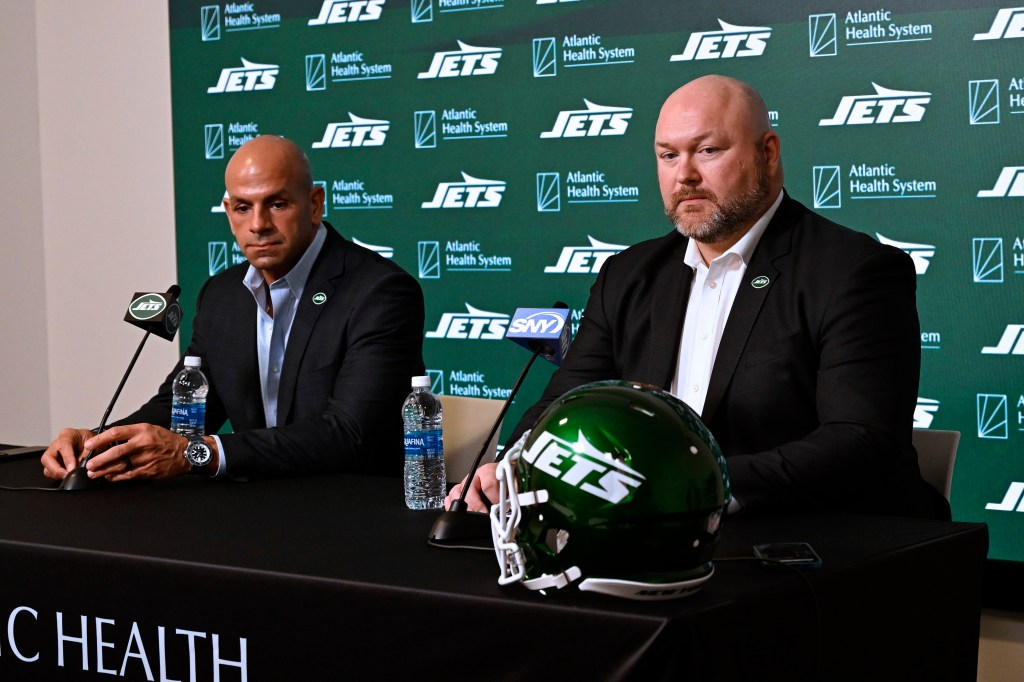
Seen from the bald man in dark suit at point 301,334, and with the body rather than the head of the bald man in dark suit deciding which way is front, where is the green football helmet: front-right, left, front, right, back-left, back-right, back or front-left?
front-left

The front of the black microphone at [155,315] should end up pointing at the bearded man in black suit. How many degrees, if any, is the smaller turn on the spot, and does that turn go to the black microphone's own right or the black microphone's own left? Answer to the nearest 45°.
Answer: approximately 90° to the black microphone's own right

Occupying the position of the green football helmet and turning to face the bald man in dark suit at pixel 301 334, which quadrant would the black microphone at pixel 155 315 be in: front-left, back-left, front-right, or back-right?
front-left

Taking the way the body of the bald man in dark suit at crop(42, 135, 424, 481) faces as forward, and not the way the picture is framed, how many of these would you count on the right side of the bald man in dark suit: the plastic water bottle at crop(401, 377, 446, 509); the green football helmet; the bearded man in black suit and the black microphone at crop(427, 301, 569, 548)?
0

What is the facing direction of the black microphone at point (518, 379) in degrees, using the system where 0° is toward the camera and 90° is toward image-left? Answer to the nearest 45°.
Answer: approximately 225°

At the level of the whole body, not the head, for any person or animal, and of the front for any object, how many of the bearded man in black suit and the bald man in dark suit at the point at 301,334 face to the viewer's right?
0

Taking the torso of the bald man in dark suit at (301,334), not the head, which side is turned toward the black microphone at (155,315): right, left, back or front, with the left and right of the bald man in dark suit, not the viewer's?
front

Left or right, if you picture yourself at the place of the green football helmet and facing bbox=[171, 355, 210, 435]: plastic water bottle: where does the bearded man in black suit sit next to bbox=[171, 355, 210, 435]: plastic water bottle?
right

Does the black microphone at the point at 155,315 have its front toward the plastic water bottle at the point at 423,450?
no

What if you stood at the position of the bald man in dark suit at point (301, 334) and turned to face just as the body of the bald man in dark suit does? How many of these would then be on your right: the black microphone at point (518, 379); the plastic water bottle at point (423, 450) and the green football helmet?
0

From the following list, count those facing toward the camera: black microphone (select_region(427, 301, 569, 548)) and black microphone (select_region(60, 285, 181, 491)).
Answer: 0

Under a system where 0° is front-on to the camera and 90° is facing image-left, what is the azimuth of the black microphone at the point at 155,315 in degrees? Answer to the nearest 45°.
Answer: approximately 225°

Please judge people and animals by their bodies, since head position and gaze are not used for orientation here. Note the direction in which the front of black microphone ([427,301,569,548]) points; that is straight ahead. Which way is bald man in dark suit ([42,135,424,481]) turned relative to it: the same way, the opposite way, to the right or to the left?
the opposite way

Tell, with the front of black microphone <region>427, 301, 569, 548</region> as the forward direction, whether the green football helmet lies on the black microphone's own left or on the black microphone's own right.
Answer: on the black microphone's own right

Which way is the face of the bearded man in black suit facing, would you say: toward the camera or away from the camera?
toward the camera

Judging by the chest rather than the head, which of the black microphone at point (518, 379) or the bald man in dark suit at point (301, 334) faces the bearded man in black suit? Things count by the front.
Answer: the black microphone

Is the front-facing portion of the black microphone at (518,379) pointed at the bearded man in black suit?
yes

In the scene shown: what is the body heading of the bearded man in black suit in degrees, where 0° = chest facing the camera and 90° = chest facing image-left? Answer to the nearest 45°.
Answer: approximately 45°

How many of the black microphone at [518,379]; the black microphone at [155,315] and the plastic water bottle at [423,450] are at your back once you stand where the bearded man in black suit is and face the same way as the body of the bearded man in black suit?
0

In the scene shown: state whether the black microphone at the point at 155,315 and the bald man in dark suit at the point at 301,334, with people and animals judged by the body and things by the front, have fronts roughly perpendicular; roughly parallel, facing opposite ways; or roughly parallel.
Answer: roughly parallel, facing opposite ways

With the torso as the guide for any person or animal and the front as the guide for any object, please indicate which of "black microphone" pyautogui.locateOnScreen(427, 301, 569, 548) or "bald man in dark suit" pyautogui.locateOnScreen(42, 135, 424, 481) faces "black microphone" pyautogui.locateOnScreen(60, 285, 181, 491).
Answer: the bald man in dark suit

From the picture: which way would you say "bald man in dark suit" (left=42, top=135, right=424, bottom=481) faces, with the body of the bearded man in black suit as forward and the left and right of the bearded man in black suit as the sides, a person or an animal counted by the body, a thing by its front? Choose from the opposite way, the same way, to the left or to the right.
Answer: the same way
